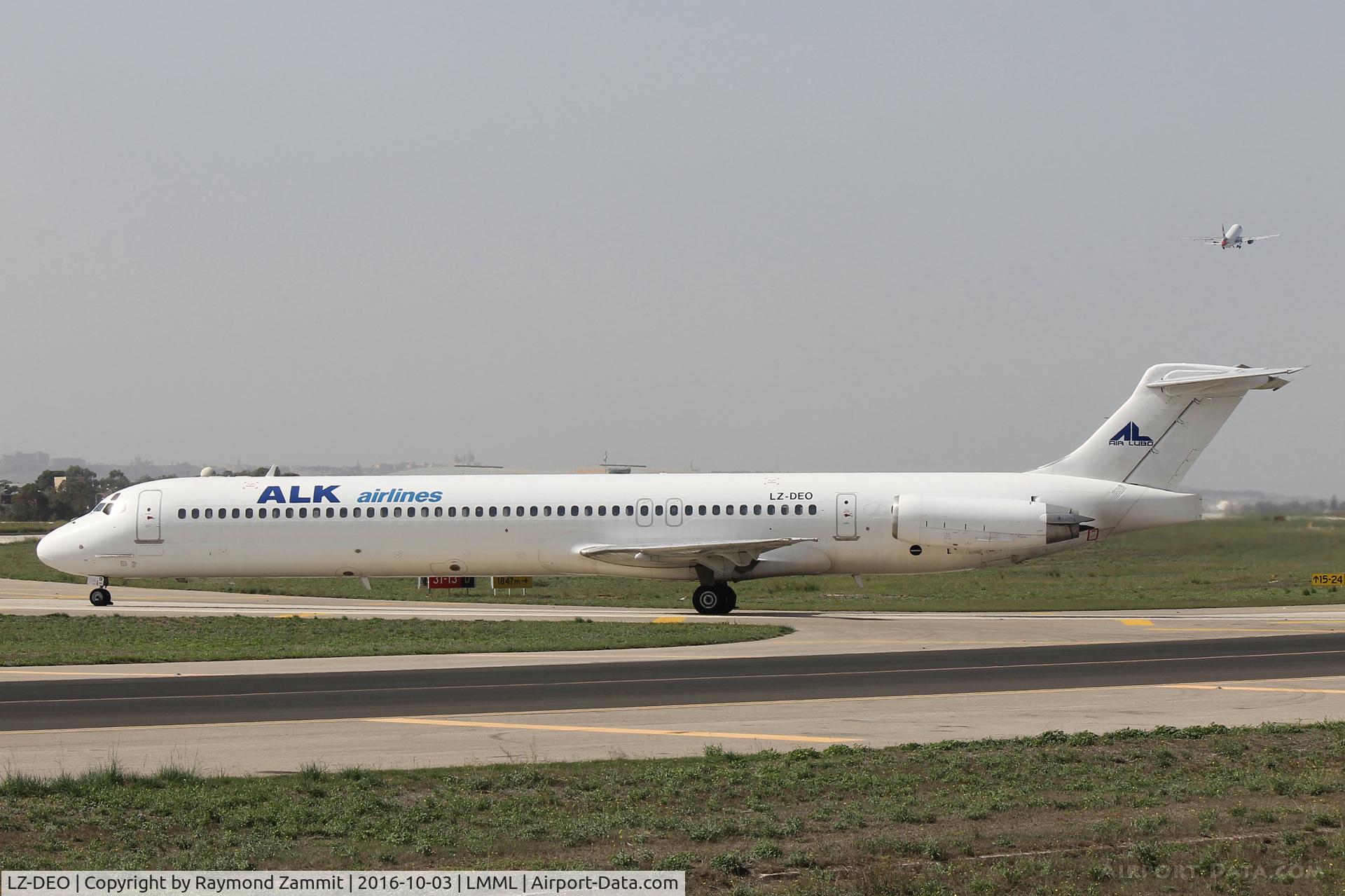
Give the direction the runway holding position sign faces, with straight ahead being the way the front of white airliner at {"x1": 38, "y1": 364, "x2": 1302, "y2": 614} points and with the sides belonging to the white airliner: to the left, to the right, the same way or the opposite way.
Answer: to the left

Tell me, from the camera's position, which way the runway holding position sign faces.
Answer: facing the viewer

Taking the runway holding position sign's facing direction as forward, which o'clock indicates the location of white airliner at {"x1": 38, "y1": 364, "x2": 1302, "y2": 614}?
The white airliner is roughly at 11 o'clock from the runway holding position sign.

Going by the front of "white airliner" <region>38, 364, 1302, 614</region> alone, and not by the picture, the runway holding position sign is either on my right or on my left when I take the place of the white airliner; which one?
on my right

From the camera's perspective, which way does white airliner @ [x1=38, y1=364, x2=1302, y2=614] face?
to the viewer's left

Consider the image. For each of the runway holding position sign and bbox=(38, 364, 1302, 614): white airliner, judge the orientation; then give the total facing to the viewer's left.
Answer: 1
